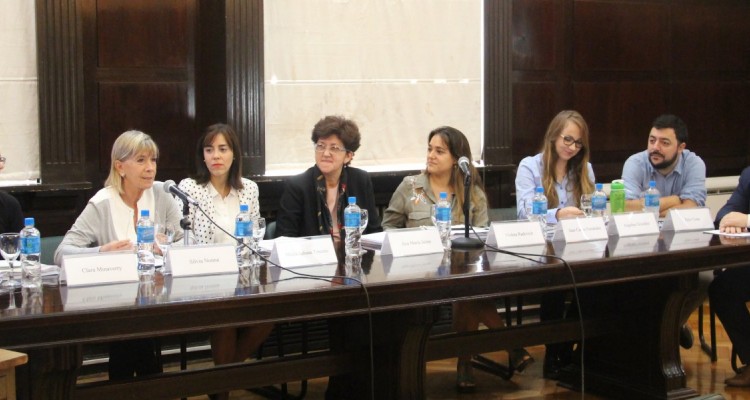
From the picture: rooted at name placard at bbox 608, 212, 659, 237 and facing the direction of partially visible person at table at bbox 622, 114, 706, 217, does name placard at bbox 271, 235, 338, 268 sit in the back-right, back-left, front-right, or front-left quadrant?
back-left

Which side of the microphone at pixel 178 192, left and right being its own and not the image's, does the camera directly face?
left

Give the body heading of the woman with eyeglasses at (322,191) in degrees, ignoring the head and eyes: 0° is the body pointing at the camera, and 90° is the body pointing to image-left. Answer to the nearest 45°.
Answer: approximately 0°

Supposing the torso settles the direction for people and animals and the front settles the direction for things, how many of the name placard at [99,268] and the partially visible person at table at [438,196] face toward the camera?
2
